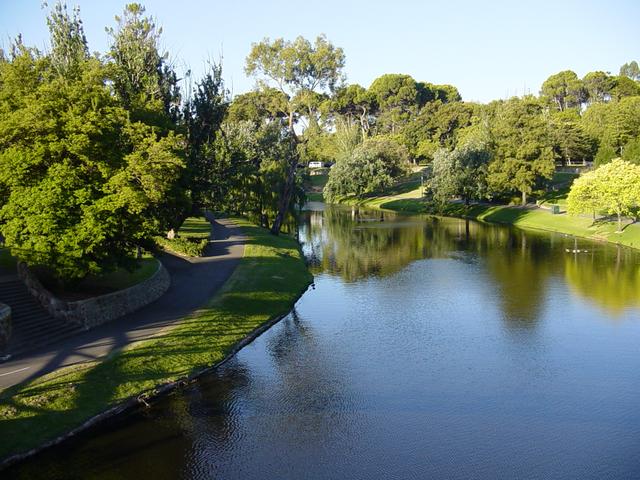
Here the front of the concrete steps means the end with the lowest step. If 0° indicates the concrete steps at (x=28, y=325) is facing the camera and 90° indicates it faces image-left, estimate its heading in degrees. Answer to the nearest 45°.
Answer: approximately 315°

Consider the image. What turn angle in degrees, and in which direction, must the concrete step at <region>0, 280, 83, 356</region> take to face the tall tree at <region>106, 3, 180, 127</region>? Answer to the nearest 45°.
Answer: approximately 90° to its left

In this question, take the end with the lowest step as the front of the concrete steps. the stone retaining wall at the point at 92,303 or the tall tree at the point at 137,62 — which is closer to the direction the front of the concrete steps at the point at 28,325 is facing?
the stone retaining wall
